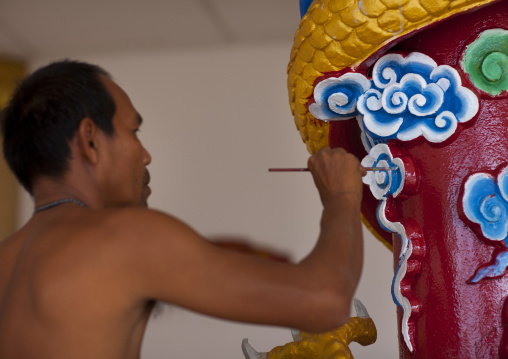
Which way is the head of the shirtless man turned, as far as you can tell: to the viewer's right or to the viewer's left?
to the viewer's right

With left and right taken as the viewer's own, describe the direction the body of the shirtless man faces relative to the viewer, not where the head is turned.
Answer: facing away from the viewer and to the right of the viewer
